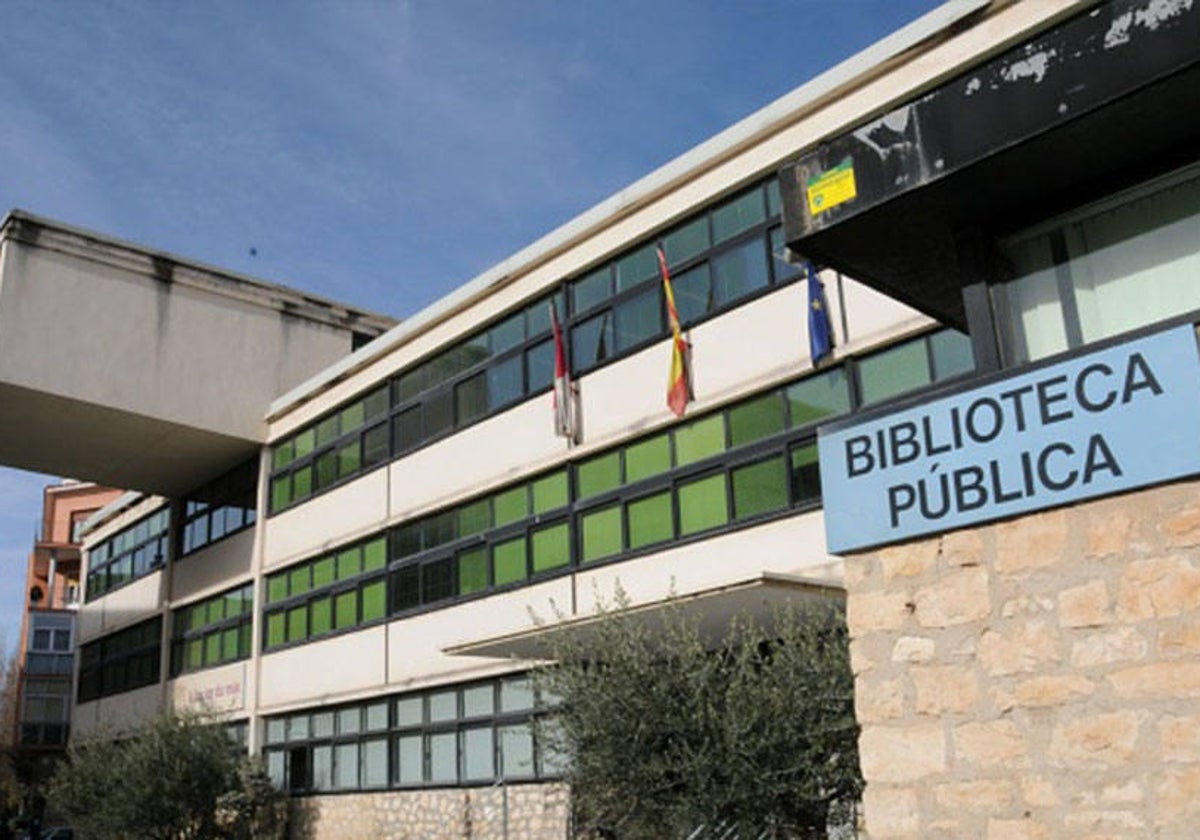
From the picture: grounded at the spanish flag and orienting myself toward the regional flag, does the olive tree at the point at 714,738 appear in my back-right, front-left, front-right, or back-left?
back-left

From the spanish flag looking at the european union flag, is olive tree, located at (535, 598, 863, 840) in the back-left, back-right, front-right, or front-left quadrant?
front-right
